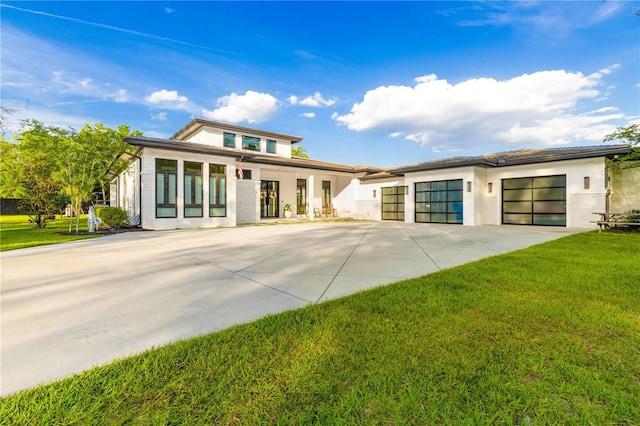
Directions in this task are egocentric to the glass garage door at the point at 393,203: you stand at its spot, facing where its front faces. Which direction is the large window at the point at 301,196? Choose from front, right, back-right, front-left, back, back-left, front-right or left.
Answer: front-right

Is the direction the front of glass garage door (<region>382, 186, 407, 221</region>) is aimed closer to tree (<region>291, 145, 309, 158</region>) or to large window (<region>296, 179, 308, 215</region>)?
the large window

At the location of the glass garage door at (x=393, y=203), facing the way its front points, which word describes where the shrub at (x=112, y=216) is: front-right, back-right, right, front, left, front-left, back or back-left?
front

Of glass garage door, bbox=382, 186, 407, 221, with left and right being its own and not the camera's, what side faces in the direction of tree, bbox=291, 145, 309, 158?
right

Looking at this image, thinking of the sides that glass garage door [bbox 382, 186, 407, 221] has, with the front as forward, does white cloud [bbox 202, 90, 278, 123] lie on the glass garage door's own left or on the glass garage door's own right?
on the glass garage door's own right

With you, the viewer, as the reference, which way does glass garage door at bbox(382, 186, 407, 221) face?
facing the viewer and to the left of the viewer
